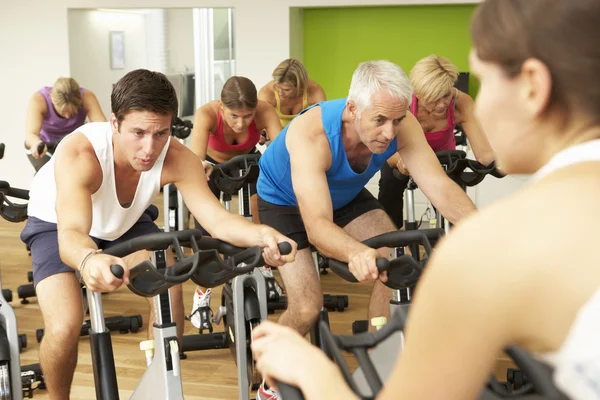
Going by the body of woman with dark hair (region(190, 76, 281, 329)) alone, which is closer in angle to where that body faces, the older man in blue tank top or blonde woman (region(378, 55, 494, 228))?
the older man in blue tank top

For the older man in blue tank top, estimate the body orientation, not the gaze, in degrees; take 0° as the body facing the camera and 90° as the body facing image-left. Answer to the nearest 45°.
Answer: approximately 315°

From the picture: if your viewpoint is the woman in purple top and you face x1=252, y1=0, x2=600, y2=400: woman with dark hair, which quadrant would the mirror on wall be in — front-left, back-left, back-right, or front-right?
back-left

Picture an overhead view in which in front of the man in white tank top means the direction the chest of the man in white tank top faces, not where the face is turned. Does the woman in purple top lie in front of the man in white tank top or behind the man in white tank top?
behind

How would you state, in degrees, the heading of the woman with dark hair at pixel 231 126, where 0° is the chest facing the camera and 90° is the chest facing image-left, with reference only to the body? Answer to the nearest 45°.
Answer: approximately 0°

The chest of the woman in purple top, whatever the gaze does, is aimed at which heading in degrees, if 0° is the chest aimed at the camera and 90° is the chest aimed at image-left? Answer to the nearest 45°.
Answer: approximately 0°

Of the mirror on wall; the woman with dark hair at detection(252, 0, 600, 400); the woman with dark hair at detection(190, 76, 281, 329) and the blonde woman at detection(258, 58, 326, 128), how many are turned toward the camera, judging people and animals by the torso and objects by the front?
3

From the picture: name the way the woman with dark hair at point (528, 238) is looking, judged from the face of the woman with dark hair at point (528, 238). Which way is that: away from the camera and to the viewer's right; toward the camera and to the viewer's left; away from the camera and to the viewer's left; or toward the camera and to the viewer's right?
away from the camera and to the viewer's left

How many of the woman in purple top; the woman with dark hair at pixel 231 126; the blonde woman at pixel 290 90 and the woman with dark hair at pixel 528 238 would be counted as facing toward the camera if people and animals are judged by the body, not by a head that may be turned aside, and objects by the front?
3

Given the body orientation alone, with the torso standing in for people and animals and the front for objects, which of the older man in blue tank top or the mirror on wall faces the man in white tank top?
the mirror on wall
